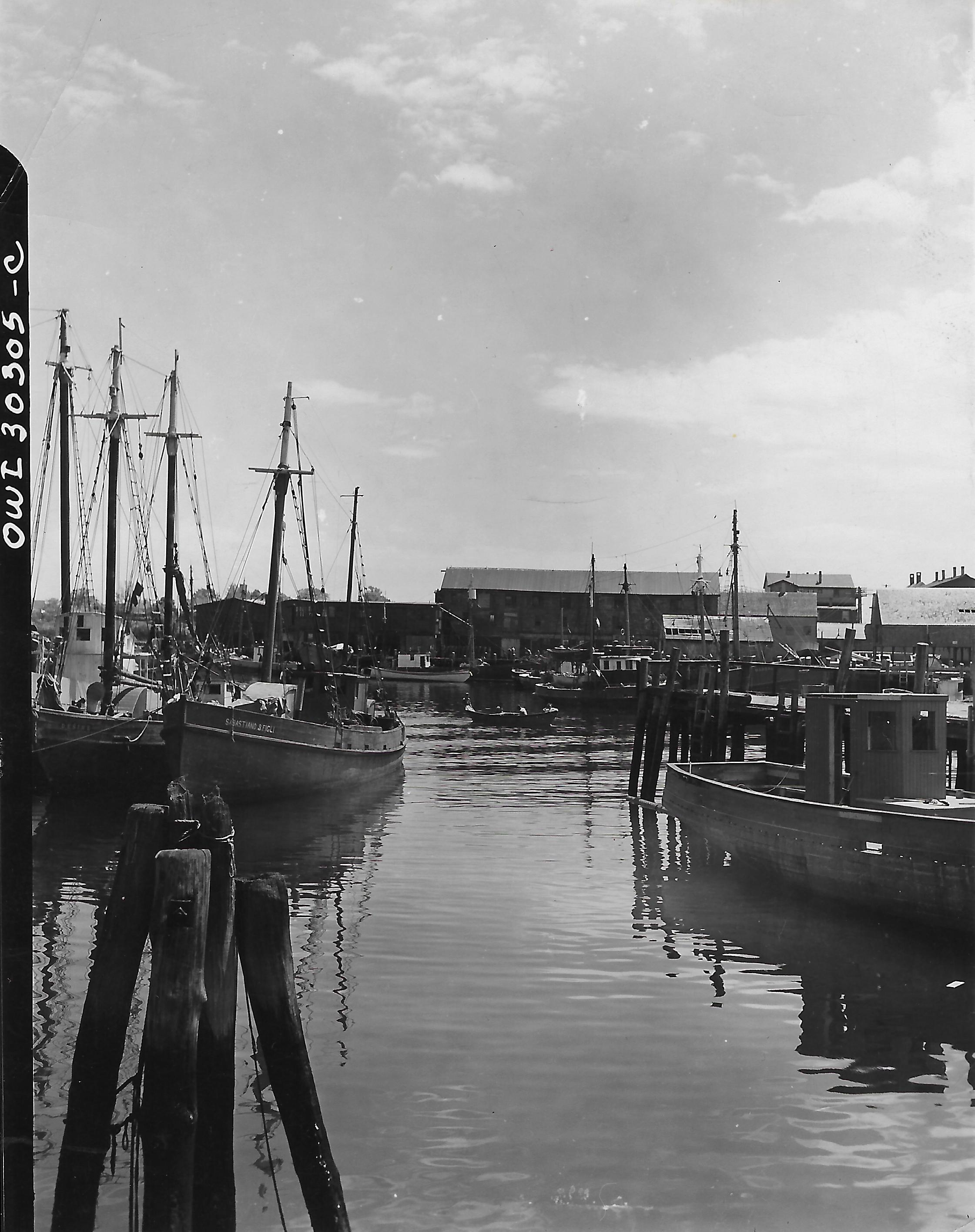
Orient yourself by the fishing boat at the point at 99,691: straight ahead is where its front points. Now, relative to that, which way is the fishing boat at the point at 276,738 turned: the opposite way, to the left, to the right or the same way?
the same way

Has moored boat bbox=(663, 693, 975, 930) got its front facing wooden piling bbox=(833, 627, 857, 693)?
no

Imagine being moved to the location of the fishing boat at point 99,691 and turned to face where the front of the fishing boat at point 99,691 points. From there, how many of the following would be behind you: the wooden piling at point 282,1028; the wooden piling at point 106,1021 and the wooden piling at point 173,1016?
0

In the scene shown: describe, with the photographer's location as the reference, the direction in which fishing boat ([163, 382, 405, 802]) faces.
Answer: facing the viewer and to the left of the viewer

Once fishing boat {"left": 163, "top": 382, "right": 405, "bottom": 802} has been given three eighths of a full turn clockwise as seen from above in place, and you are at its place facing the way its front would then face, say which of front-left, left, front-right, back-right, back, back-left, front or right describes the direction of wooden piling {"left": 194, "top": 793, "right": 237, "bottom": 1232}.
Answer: back

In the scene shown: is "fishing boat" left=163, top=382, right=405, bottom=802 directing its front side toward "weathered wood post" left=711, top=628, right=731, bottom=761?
no

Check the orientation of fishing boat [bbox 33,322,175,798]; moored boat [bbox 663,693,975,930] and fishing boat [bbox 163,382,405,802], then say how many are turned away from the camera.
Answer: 0

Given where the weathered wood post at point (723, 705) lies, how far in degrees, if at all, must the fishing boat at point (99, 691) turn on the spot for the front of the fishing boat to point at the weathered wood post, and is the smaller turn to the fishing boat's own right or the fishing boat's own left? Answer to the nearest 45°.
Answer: approximately 135° to the fishing boat's own left

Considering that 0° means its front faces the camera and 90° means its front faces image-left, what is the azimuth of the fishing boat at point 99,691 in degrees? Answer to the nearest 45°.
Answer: approximately 45°

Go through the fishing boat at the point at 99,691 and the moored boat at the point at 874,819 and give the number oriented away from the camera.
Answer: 0
